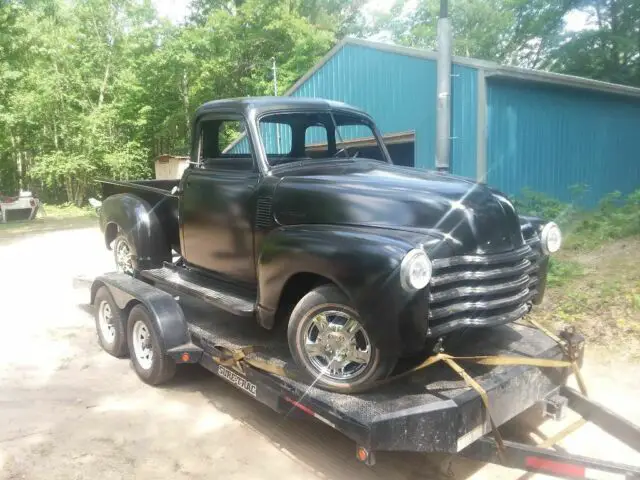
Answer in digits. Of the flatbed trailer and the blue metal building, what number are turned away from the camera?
0

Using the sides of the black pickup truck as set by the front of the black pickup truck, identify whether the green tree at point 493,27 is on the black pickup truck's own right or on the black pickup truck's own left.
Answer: on the black pickup truck's own left

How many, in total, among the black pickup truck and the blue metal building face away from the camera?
0

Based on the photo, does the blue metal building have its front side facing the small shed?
no

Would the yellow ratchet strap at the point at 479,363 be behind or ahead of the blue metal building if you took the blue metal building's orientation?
ahead

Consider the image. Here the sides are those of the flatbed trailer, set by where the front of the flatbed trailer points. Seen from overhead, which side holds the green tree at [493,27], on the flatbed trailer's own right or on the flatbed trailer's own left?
on the flatbed trailer's own left

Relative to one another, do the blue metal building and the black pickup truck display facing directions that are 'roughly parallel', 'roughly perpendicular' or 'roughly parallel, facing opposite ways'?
roughly perpendicular

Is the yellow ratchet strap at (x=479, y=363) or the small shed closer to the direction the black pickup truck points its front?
the yellow ratchet strap

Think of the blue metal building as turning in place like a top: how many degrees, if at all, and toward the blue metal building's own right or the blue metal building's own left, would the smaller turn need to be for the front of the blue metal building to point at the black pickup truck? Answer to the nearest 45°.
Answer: approximately 45° to the blue metal building's own left

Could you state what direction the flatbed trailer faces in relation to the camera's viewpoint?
facing the viewer and to the right of the viewer

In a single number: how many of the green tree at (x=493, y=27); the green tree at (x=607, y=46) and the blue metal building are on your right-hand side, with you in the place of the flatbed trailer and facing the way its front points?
0

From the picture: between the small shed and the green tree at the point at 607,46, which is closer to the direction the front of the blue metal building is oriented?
the small shed

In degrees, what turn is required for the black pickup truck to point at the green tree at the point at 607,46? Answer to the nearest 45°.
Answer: approximately 90° to its left

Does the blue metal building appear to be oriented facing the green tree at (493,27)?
no

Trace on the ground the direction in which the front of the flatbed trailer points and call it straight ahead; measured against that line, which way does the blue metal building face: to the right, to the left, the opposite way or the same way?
to the right

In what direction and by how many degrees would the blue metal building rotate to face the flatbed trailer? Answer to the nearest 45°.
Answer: approximately 45° to its left

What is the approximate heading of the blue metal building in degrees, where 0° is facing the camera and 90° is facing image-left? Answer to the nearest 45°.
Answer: approximately 45°

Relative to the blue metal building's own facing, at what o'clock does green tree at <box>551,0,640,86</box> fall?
The green tree is roughly at 5 o'clock from the blue metal building.

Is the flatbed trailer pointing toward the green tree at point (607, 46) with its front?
no
